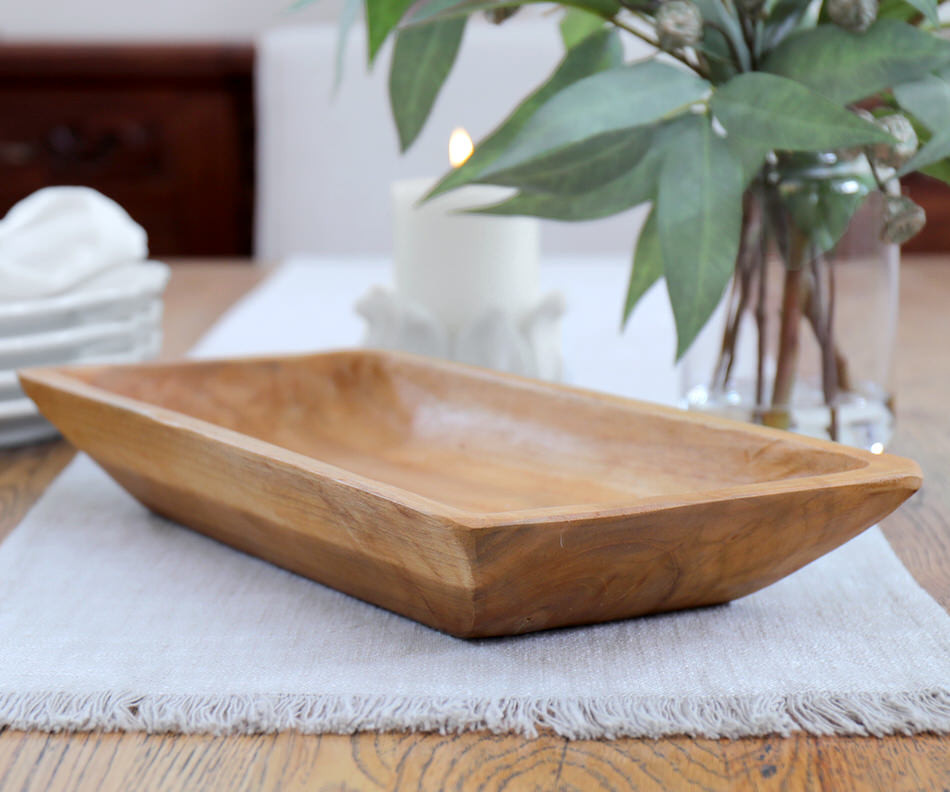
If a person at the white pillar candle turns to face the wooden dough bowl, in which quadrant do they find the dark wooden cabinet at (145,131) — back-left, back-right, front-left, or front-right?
back-right

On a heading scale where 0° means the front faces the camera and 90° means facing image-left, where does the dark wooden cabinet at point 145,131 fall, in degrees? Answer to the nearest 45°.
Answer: approximately 0°

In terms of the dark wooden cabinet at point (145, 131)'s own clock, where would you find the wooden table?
The wooden table is roughly at 12 o'clock from the dark wooden cabinet.

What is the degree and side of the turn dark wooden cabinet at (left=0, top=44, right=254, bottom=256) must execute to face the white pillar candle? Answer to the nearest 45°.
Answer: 0° — it already faces it

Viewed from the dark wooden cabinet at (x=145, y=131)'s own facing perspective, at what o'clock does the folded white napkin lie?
The folded white napkin is roughly at 12 o'clock from the dark wooden cabinet.
